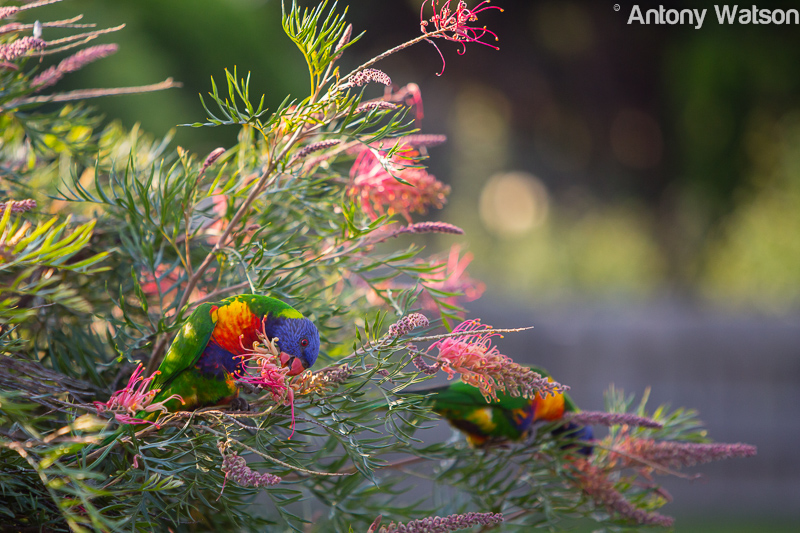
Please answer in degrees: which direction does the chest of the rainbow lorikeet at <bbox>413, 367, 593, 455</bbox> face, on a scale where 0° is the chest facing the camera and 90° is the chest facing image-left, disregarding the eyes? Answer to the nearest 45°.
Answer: approximately 270°
